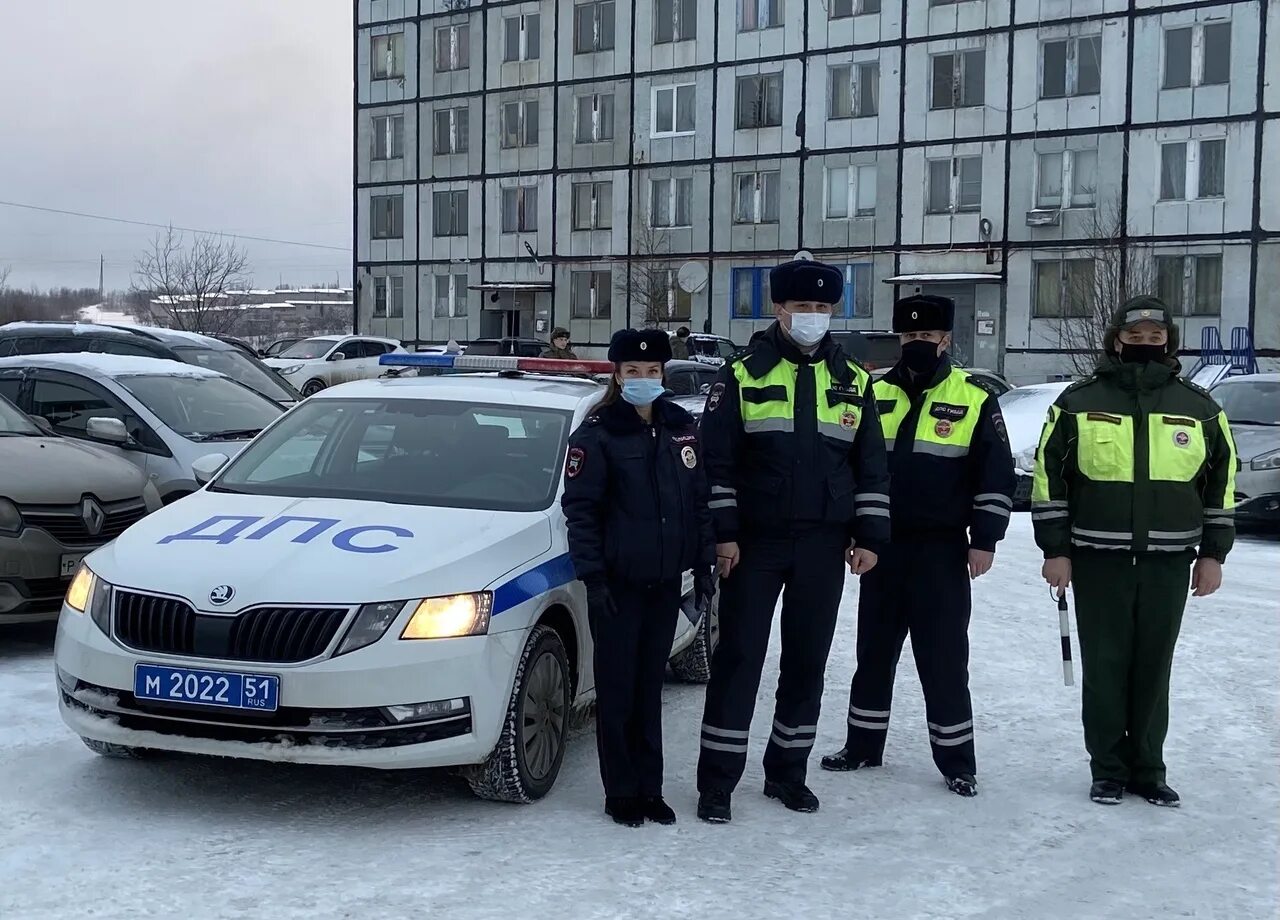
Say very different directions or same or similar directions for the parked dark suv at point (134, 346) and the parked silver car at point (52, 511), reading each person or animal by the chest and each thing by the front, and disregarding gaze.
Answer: same or similar directions

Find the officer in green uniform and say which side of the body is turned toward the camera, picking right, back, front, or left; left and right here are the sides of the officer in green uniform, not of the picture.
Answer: front

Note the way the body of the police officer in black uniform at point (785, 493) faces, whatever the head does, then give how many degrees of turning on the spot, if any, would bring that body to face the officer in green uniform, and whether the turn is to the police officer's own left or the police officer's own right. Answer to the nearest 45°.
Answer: approximately 90° to the police officer's own left

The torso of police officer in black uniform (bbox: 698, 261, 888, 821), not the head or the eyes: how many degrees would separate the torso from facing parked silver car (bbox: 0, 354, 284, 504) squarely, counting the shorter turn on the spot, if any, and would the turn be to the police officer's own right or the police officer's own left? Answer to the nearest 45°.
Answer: approximately 135° to the police officer's own right

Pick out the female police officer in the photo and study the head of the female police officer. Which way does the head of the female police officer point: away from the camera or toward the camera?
toward the camera

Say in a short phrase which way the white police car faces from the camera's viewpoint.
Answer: facing the viewer and to the left of the viewer

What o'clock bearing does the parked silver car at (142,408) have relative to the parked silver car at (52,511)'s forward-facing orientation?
the parked silver car at (142,408) is roughly at 8 o'clock from the parked silver car at (52,511).

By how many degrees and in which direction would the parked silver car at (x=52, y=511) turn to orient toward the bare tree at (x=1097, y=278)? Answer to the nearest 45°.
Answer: approximately 90° to its left

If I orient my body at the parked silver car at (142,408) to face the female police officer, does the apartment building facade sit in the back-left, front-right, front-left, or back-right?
back-left

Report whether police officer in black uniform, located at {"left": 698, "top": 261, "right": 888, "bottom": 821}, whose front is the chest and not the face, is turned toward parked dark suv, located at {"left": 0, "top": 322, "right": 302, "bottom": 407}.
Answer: no

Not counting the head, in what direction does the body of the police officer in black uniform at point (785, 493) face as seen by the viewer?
toward the camera

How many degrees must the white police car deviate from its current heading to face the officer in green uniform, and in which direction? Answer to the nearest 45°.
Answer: approximately 135° to its left

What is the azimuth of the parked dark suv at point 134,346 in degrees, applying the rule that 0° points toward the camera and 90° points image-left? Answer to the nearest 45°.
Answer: approximately 315°

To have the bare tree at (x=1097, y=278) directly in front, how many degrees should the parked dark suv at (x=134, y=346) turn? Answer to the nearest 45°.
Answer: approximately 90° to its left

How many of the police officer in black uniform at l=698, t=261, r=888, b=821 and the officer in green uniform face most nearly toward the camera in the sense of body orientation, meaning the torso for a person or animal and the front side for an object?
2

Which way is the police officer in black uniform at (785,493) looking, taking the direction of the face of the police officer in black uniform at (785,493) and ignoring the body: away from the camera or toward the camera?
toward the camera

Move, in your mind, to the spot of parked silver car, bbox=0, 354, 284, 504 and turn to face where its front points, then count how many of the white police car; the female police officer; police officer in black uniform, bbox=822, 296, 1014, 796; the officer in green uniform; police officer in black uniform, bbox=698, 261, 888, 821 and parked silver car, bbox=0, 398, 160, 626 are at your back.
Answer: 0

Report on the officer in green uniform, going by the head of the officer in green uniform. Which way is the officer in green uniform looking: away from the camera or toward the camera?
toward the camera
